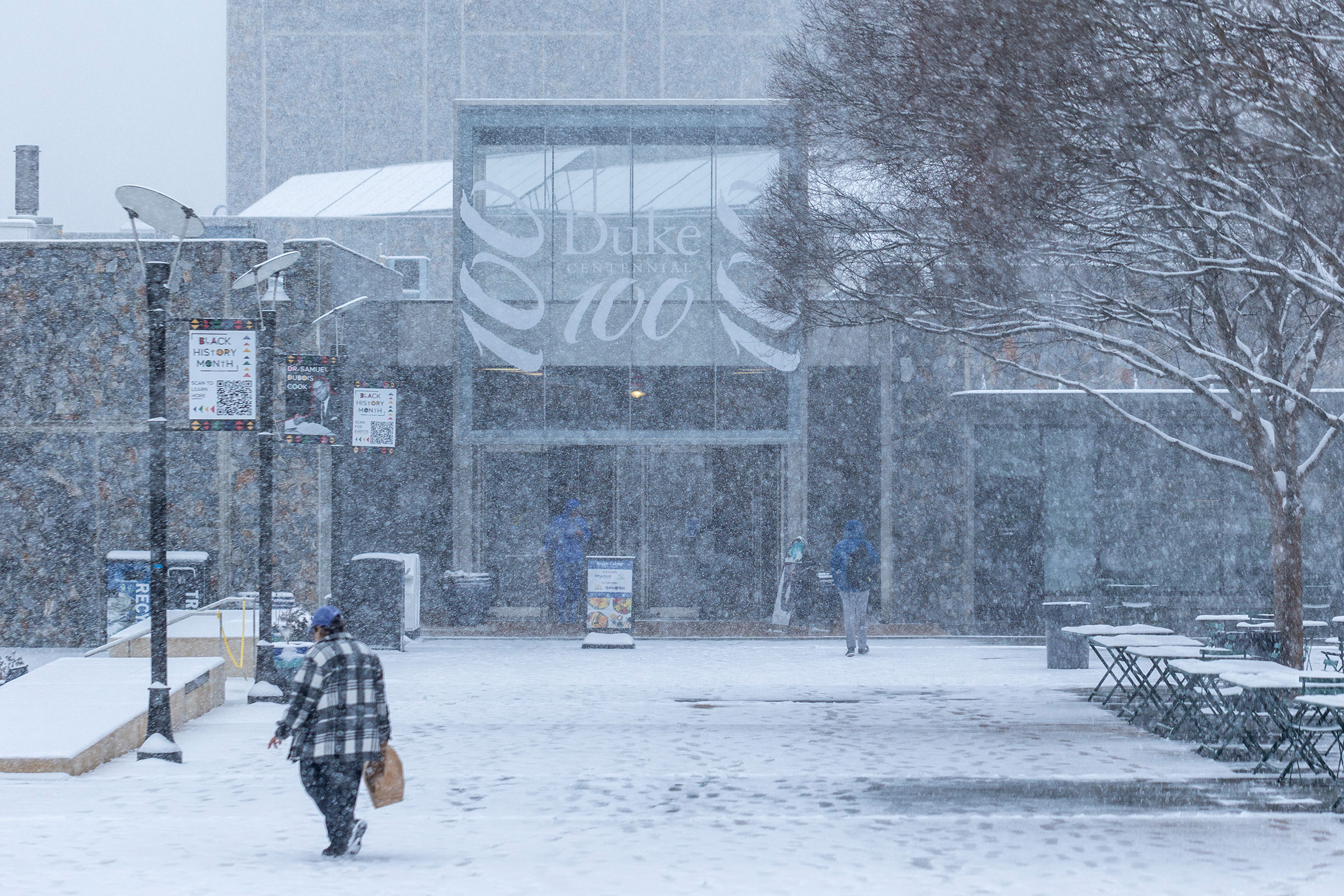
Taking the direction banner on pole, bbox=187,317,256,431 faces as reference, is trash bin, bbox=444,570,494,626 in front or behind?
behind

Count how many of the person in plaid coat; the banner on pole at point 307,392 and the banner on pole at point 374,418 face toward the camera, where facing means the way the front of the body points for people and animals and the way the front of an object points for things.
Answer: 2

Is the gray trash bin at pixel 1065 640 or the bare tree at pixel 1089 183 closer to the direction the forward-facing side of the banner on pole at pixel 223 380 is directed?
the bare tree

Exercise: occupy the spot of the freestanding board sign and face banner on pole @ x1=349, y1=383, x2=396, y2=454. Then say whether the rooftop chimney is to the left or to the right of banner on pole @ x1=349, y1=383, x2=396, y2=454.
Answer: right

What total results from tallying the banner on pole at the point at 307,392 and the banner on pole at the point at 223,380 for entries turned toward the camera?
2

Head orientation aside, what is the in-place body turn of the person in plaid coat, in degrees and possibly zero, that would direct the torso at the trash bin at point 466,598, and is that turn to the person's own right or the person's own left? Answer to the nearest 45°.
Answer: approximately 45° to the person's own right

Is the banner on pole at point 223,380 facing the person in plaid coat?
yes
